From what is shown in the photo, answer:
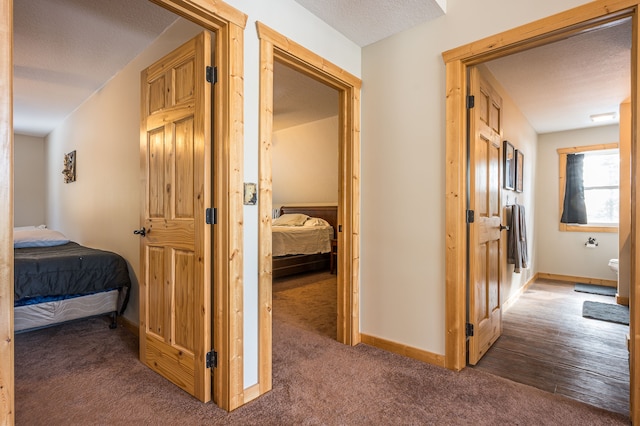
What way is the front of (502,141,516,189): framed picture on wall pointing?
to the viewer's right

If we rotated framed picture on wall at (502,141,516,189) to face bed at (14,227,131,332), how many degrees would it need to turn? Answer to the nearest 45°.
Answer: approximately 135° to its right

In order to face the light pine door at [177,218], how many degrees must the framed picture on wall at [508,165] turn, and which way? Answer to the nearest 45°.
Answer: approximately 135° to its right

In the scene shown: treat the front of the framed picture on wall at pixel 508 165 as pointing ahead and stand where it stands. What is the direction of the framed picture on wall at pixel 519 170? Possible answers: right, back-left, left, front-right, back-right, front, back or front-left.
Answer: left

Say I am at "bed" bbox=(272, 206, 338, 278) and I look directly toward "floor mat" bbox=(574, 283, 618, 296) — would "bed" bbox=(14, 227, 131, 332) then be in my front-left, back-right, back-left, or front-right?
back-right

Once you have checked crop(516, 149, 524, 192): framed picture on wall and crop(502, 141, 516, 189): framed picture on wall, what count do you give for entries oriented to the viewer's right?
2

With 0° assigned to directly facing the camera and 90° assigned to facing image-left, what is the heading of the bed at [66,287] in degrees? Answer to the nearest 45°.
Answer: approximately 315°

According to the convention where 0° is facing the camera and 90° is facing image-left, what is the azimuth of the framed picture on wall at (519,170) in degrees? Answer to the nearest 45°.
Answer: approximately 270°
